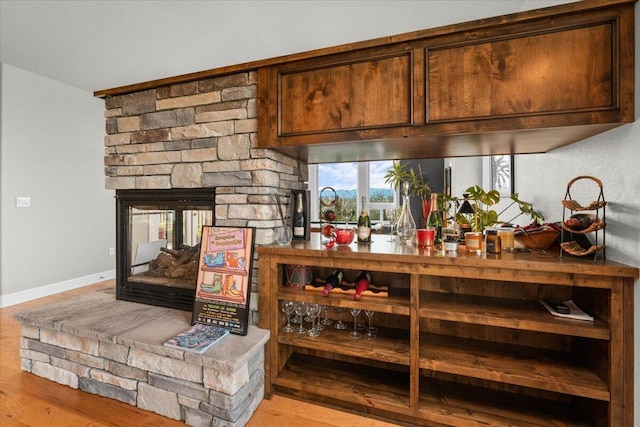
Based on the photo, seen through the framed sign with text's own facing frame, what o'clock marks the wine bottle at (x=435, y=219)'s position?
The wine bottle is roughly at 8 o'clock from the framed sign with text.

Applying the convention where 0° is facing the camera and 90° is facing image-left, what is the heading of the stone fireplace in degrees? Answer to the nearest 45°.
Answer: approximately 45°

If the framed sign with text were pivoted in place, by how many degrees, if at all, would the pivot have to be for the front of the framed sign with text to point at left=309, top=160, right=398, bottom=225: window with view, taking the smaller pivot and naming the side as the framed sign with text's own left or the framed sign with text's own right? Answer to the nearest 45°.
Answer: approximately 180°

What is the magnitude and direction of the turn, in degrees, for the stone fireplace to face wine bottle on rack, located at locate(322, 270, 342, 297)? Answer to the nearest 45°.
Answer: approximately 90° to its left

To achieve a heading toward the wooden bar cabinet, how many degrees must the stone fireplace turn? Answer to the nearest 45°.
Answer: approximately 90° to its left
